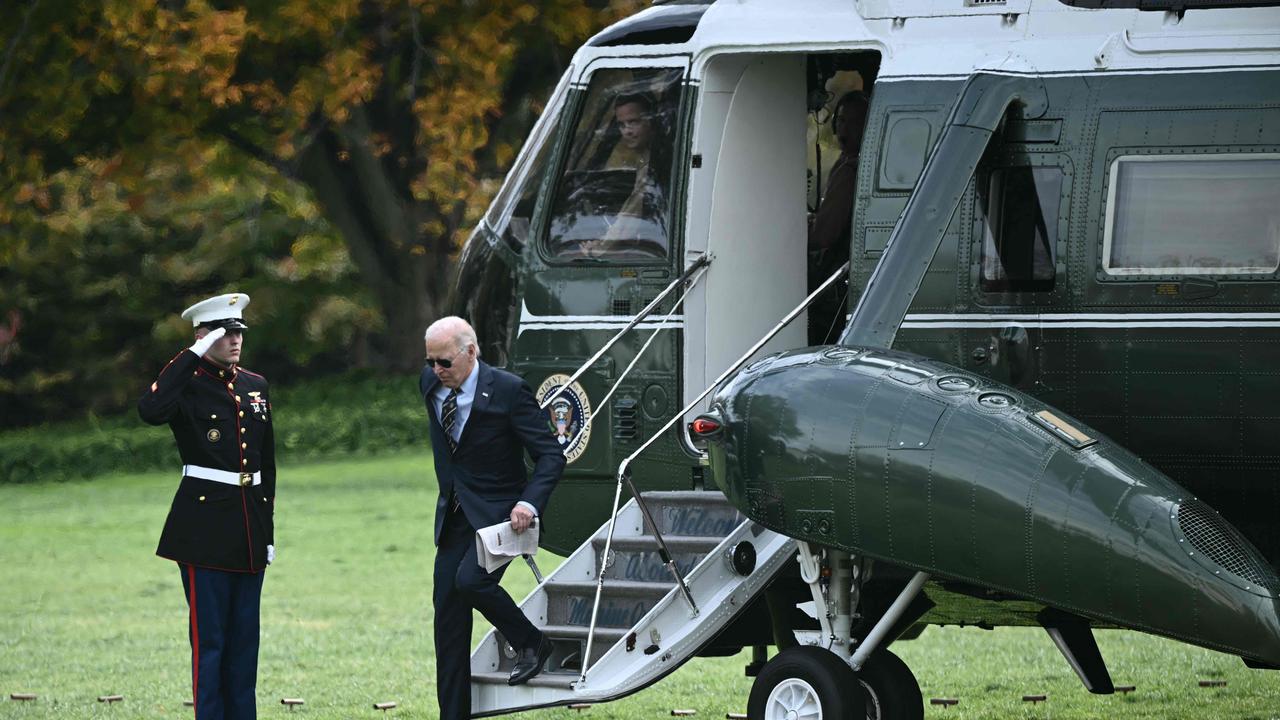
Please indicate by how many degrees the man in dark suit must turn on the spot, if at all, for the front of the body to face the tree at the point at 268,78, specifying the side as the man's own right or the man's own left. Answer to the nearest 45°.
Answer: approximately 135° to the man's own right

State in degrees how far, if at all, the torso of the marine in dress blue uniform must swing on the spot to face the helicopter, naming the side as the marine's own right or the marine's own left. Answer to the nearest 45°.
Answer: approximately 45° to the marine's own left

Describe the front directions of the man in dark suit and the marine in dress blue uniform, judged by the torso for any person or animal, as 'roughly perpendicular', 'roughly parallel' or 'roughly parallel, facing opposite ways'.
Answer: roughly perpendicular

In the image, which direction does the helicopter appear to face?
to the viewer's left

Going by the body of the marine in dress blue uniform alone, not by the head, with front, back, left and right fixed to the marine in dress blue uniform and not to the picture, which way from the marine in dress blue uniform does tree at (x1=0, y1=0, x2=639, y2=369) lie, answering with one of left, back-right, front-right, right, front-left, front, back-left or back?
back-left

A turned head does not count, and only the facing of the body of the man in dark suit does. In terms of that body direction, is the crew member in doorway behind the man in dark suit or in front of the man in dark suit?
behind

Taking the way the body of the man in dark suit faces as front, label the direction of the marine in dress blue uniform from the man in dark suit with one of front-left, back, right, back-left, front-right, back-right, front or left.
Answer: front-right

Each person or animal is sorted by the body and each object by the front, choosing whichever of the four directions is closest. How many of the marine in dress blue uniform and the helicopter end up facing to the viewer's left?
1
